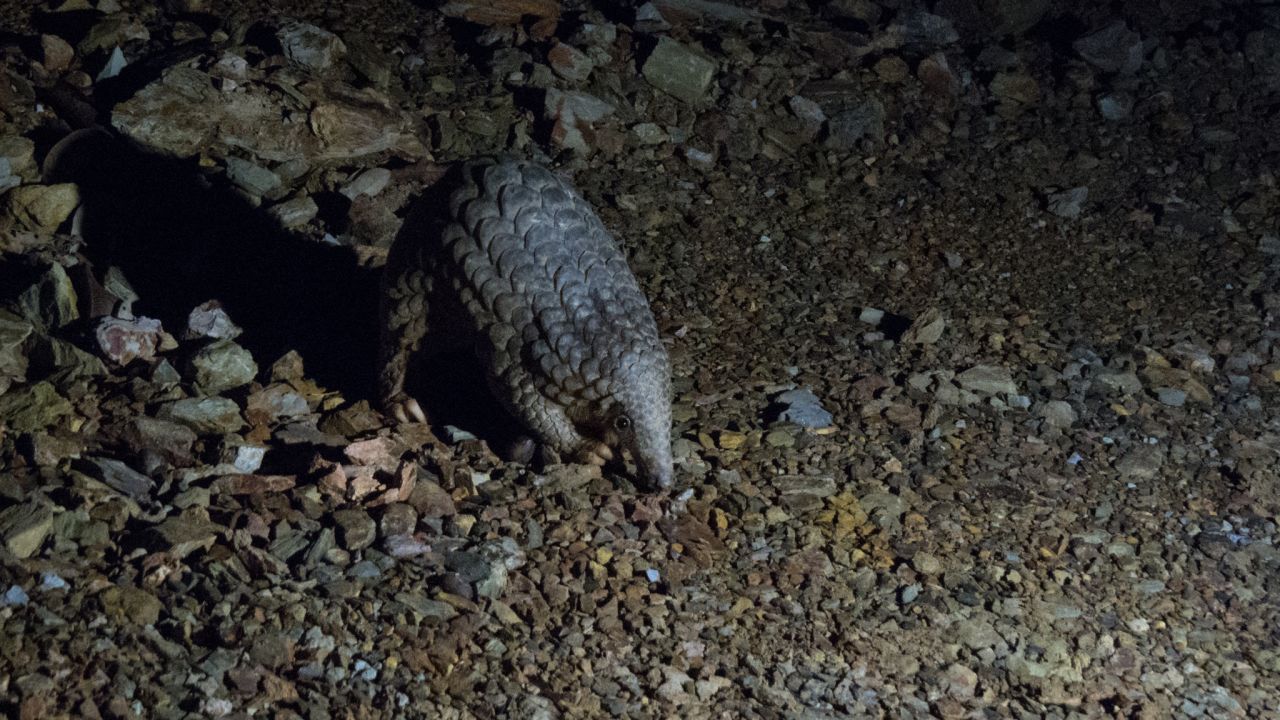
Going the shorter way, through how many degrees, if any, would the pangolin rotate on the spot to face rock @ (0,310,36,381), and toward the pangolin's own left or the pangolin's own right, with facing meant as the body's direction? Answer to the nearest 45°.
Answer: approximately 135° to the pangolin's own right

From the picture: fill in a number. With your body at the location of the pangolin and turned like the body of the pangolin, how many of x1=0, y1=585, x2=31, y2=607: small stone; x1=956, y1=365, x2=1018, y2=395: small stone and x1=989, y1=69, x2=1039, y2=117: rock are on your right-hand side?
1

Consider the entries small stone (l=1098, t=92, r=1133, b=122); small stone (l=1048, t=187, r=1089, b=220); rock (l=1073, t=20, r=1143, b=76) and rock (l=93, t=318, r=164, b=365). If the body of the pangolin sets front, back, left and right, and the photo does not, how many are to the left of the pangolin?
3

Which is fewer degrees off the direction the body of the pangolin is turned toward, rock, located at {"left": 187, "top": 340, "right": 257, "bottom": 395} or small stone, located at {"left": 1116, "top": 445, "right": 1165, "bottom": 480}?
the small stone

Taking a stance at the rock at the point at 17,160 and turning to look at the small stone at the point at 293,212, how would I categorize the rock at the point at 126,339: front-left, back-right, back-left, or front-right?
front-right

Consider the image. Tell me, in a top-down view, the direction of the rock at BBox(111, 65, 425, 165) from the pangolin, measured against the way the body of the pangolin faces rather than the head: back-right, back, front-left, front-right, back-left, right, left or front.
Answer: back

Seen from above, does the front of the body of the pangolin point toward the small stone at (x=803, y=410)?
no

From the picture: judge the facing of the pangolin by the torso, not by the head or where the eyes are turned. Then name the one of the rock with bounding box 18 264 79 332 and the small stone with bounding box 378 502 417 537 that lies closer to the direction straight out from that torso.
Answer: the small stone

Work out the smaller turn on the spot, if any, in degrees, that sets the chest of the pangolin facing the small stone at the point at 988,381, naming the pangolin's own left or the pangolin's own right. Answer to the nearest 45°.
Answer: approximately 45° to the pangolin's own left

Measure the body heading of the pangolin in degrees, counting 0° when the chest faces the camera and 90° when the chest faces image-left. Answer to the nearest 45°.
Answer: approximately 315°

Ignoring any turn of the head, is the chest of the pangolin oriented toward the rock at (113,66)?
no

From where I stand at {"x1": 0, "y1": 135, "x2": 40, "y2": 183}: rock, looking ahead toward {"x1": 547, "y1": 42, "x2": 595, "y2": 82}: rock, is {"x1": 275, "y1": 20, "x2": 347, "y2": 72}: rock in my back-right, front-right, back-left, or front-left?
front-left

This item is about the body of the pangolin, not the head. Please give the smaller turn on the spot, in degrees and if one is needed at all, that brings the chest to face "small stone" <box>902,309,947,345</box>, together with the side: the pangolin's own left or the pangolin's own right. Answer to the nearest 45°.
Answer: approximately 90° to the pangolin's own left

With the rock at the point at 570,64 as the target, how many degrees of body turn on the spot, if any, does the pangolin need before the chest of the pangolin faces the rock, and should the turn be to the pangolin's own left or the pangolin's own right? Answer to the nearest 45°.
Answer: approximately 135° to the pangolin's own left

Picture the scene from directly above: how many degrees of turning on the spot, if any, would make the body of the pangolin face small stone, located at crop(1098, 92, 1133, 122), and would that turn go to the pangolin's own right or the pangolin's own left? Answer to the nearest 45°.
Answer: approximately 90° to the pangolin's own left

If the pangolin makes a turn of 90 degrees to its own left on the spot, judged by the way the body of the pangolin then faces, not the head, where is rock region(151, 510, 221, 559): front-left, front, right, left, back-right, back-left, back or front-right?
back

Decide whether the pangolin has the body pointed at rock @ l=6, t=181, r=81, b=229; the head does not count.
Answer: no

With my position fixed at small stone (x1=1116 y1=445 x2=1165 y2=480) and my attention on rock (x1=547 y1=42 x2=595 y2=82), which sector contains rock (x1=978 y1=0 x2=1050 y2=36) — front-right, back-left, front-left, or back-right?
front-right

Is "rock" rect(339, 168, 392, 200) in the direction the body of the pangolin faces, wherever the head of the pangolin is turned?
no

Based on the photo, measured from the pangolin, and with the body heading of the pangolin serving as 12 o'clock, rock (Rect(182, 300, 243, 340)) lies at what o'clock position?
The rock is roughly at 5 o'clock from the pangolin.

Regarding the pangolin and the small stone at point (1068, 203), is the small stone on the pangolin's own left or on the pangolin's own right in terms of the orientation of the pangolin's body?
on the pangolin's own left
